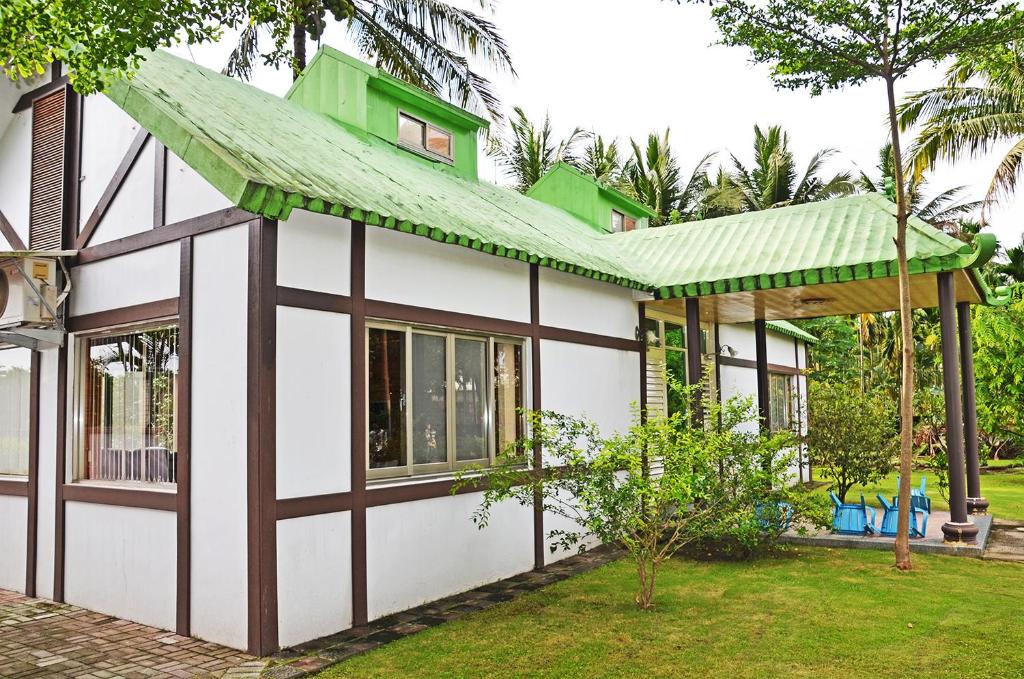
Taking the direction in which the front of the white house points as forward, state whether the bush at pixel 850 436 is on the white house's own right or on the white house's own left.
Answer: on the white house's own left

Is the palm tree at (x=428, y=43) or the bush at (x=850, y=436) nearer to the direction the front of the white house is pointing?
the bush

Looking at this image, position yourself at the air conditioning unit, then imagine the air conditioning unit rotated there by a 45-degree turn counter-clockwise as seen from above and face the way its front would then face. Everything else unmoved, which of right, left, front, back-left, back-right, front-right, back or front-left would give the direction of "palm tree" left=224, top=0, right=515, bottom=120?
back-left

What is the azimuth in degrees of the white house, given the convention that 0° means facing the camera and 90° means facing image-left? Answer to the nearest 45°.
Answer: approximately 315°

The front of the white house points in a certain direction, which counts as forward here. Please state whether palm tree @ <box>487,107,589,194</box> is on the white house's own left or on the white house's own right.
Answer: on the white house's own left

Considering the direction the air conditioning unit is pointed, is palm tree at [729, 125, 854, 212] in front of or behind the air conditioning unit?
behind

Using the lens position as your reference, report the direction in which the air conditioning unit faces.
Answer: facing the viewer and to the left of the viewer

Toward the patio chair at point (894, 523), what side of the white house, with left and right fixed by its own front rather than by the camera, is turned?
left
